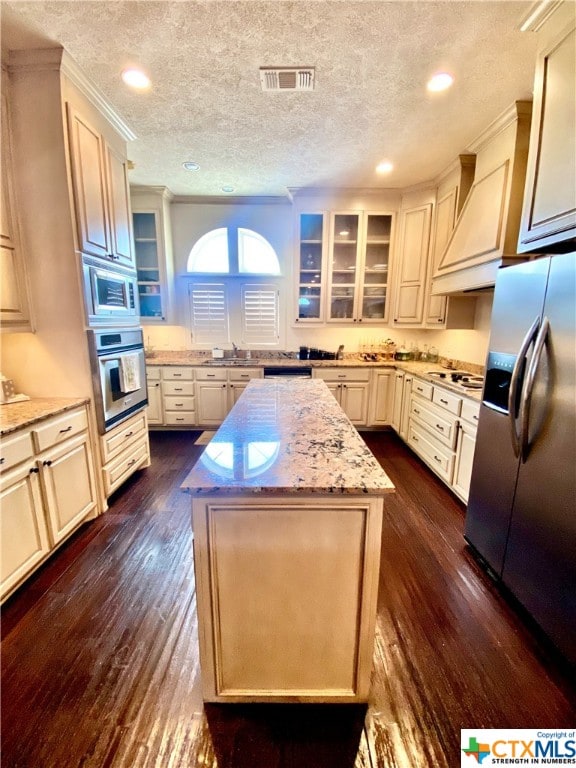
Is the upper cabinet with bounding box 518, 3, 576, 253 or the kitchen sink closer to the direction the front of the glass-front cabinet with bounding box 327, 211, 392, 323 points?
the upper cabinet

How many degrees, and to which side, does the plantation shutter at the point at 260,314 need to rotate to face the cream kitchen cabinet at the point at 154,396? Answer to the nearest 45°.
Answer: approximately 90° to its right

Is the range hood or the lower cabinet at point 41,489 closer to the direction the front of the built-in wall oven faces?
the range hood

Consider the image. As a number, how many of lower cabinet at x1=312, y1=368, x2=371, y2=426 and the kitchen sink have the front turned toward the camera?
2

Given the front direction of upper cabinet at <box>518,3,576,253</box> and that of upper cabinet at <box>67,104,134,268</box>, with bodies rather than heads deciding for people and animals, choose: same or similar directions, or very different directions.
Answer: very different directions

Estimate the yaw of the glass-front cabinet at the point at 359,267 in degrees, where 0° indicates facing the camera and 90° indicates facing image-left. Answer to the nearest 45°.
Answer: approximately 0°

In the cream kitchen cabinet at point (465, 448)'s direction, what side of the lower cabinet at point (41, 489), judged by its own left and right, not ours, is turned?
front

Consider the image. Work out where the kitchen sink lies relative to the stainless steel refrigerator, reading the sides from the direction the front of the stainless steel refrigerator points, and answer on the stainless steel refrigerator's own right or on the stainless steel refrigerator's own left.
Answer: on the stainless steel refrigerator's own right

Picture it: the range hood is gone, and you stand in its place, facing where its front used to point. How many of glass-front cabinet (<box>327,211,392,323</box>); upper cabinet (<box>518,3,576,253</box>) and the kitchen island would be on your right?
1
